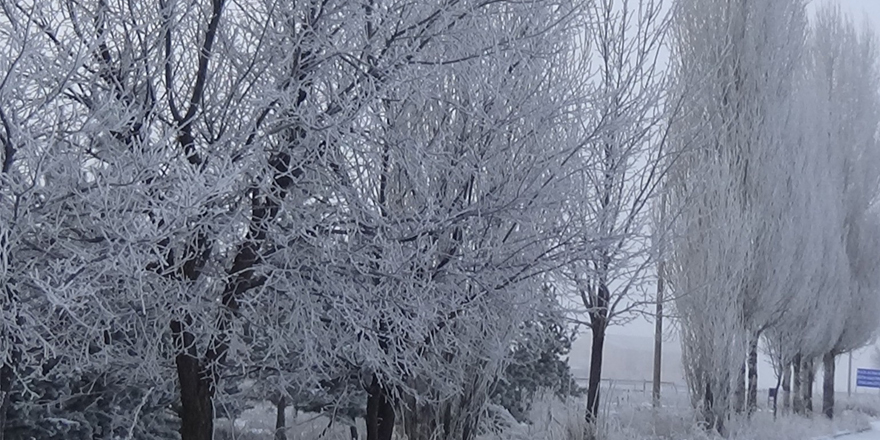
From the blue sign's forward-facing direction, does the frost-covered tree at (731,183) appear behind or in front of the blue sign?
in front

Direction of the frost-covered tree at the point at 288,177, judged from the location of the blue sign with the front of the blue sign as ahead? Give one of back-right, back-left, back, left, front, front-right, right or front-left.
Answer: front

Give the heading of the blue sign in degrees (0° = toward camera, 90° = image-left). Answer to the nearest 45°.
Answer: approximately 0°
